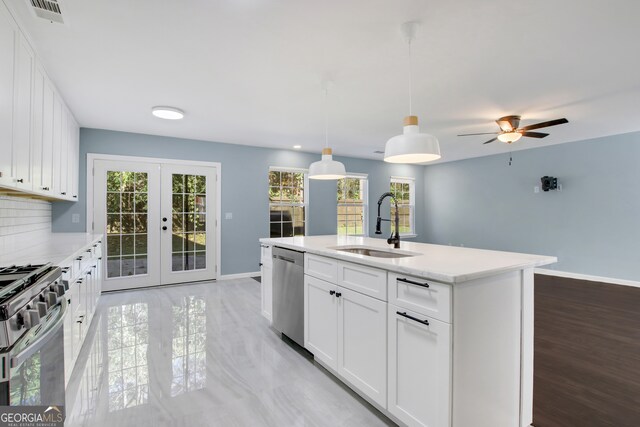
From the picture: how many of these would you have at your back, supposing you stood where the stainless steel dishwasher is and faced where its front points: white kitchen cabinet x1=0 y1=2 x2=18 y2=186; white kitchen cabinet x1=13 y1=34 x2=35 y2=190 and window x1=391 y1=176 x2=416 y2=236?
1

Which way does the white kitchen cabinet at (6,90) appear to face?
to the viewer's right

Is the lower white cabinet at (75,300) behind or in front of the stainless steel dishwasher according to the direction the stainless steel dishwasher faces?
in front

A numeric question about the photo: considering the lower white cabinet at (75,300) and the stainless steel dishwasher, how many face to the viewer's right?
1

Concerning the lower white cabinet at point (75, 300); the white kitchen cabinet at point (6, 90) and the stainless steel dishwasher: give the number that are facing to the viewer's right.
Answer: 2

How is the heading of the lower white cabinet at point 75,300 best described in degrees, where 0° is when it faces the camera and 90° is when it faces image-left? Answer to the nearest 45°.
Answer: approximately 270°

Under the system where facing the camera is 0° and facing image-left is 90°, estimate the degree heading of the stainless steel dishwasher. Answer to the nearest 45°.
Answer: approximately 45°

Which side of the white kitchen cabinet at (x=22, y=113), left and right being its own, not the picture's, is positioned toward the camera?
right

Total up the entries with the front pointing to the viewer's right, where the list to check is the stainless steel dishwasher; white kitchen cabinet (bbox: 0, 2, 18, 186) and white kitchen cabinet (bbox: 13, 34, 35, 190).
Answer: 2

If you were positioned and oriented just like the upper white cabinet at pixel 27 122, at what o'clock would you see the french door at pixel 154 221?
The french door is roughly at 10 o'clock from the upper white cabinet.

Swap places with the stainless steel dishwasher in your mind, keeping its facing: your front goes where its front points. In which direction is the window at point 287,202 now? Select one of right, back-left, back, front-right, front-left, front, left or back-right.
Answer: back-right

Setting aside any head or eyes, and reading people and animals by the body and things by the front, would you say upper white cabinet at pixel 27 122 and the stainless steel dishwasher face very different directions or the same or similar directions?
very different directions

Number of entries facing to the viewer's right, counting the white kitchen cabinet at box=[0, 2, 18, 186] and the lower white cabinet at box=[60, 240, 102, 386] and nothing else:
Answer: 2

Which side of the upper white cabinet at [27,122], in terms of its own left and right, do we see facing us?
right

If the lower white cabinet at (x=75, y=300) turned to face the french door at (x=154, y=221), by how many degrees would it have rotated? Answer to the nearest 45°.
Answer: approximately 90° to its left

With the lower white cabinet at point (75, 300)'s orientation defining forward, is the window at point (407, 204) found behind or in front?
in front

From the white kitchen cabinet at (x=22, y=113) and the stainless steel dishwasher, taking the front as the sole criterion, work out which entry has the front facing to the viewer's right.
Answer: the white kitchen cabinet
